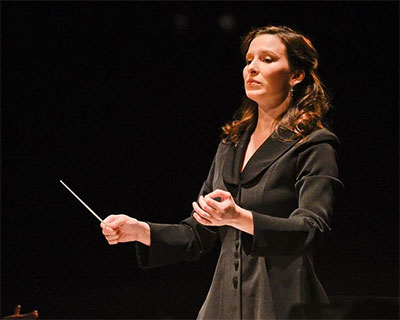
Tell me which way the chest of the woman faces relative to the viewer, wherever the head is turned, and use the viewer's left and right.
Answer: facing the viewer and to the left of the viewer

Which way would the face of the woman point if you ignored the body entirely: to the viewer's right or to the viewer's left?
to the viewer's left
